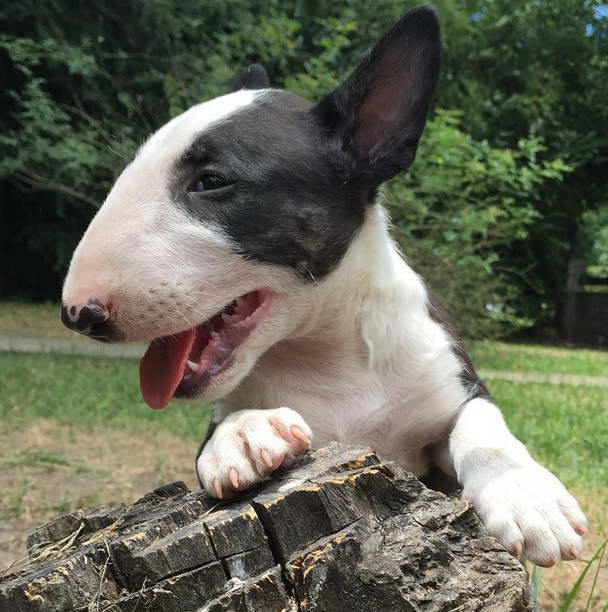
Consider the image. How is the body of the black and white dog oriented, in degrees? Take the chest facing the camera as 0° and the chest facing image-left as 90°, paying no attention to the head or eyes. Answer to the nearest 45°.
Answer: approximately 45°
